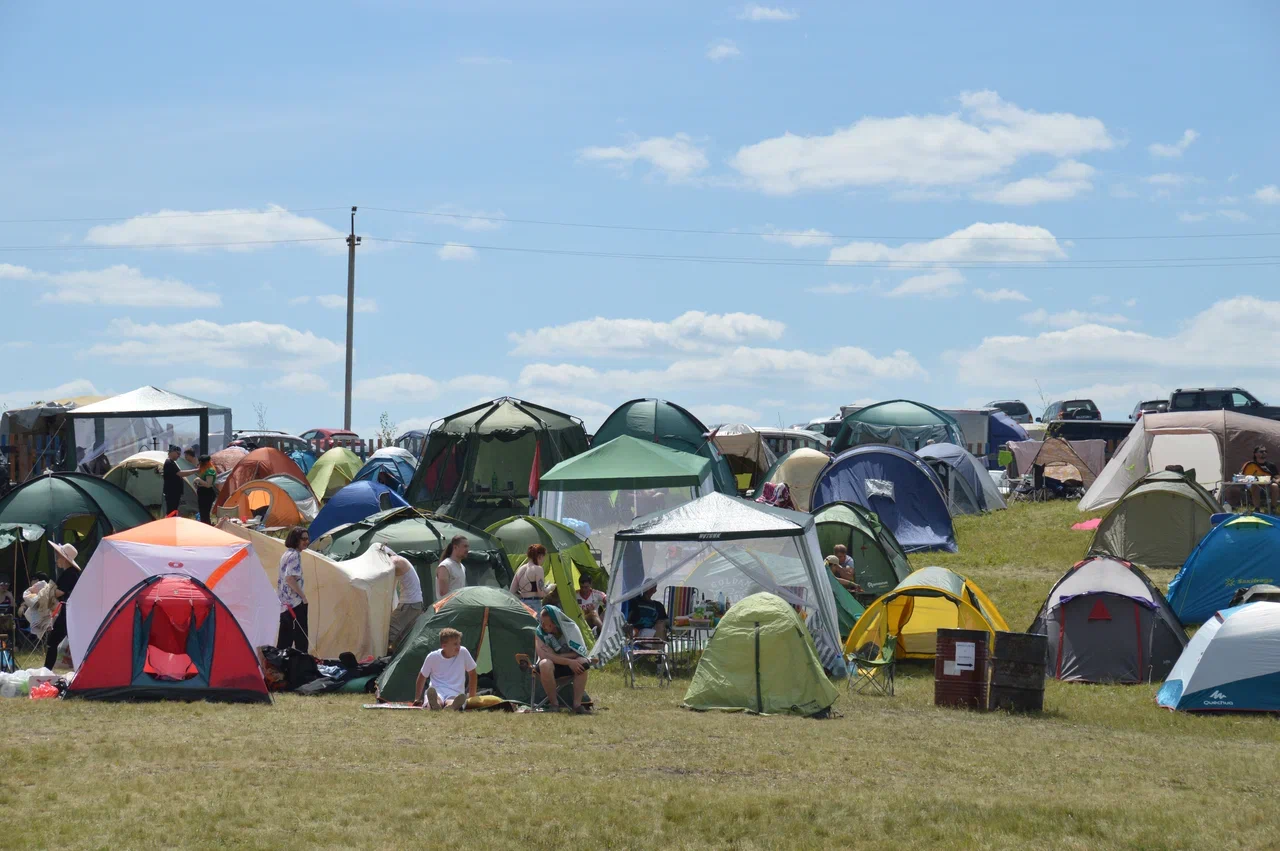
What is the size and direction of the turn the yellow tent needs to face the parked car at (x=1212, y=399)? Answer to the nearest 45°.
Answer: approximately 180°

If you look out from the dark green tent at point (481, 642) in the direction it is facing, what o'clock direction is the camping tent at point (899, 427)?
The camping tent is roughly at 7 o'clock from the dark green tent.

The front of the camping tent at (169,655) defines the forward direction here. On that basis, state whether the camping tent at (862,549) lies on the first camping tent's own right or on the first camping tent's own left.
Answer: on the first camping tent's own left

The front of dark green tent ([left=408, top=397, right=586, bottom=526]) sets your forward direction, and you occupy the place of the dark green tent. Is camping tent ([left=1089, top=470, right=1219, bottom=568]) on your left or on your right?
on your left

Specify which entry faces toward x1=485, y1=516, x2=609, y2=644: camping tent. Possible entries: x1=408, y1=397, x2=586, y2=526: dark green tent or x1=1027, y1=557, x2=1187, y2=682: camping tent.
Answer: the dark green tent

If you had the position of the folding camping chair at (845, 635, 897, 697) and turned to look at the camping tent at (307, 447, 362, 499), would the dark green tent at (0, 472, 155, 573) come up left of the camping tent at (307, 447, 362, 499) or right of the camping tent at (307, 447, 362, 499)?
left

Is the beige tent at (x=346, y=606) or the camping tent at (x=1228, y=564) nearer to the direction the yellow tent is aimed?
the beige tent

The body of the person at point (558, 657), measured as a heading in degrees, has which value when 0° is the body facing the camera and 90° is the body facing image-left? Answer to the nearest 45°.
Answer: approximately 0°

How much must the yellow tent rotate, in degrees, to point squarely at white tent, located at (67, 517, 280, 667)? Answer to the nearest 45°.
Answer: approximately 45° to its right

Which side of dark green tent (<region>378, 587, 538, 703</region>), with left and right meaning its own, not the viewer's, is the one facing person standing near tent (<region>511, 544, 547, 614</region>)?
back

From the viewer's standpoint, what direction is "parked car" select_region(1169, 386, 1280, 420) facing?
to the viewer's right
